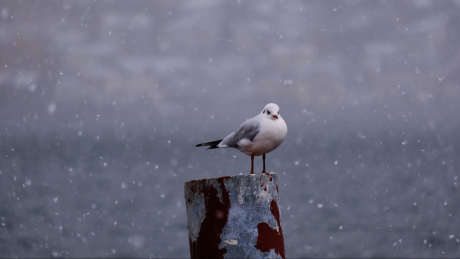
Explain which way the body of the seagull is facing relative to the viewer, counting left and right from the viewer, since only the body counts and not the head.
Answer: facing the viewer and to the right of the viewer
